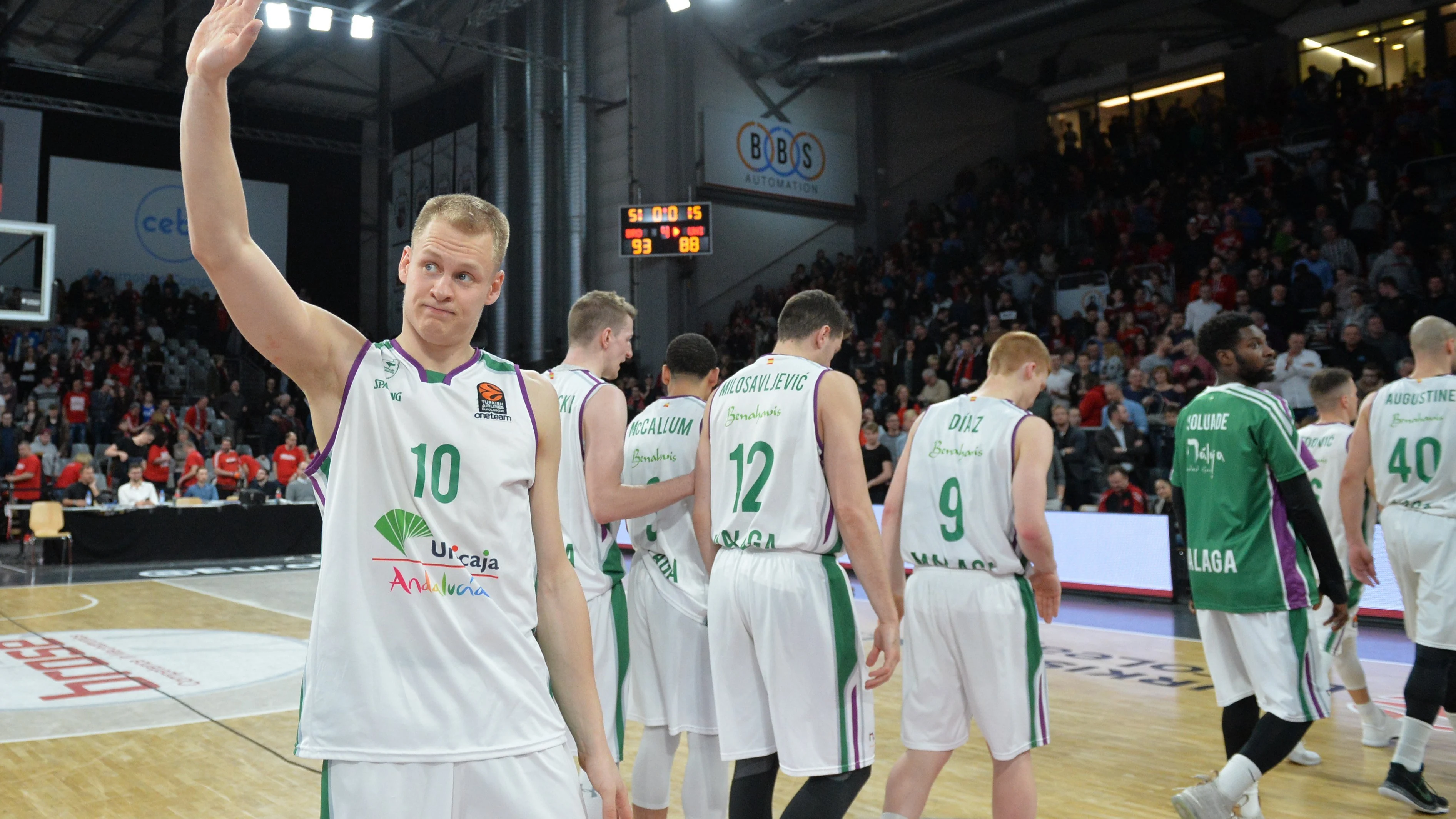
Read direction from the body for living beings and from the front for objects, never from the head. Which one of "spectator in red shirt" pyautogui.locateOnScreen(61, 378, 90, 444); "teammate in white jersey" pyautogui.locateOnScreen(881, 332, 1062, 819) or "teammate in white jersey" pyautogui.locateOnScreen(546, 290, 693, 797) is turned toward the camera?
the spectator in red shirt

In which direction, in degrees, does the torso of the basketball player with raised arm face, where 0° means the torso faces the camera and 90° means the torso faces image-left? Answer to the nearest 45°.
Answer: approximately 0°

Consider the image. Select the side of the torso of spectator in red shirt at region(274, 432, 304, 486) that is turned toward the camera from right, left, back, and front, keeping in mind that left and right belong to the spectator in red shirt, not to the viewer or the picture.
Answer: front

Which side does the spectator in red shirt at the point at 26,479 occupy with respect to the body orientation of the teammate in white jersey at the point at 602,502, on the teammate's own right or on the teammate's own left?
on the teammate's own left

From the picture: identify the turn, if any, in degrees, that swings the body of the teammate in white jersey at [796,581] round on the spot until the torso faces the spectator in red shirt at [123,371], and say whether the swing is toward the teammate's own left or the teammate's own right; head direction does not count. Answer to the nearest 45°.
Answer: approximately 90° to the teammate's own left

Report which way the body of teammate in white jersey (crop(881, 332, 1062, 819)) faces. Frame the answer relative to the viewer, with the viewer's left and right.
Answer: facing away from the viewer and to the right of the viewer

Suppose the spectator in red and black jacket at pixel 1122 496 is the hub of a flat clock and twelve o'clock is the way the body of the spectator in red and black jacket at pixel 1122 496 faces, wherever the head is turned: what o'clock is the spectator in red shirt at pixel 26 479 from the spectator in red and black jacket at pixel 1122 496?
the spectator in red shirt at pixel 26 479 is roughly at 3 o'clock from the spectator in red and black jacket at pixel 1122 496.

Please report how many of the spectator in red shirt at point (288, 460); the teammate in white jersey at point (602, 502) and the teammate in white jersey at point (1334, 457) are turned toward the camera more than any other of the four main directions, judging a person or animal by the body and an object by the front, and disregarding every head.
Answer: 1

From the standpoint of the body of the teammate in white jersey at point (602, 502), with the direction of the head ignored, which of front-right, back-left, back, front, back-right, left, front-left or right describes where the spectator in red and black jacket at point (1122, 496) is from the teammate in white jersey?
front

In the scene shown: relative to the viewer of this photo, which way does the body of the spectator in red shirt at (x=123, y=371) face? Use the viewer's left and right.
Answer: facing the viewer

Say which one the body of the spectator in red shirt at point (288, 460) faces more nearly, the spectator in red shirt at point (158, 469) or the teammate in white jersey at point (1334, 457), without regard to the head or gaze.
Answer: the teammate in white jersey

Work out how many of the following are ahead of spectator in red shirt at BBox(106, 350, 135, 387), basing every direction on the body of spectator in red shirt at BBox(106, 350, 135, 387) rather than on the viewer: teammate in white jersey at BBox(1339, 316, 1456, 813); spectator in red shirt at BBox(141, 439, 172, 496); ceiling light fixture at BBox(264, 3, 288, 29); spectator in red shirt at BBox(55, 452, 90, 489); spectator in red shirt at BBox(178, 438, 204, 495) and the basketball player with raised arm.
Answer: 6

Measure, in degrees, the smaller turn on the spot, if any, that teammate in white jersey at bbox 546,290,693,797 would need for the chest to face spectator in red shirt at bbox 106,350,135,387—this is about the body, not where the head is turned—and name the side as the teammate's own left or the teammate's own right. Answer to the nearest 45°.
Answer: approximately 90° to the teammate's own left

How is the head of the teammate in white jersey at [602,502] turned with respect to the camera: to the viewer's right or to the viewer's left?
to the viewer's right

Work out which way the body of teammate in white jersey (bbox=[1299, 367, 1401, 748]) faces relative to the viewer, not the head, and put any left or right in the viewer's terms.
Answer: facing away from the viewer and to the right of the viewer
